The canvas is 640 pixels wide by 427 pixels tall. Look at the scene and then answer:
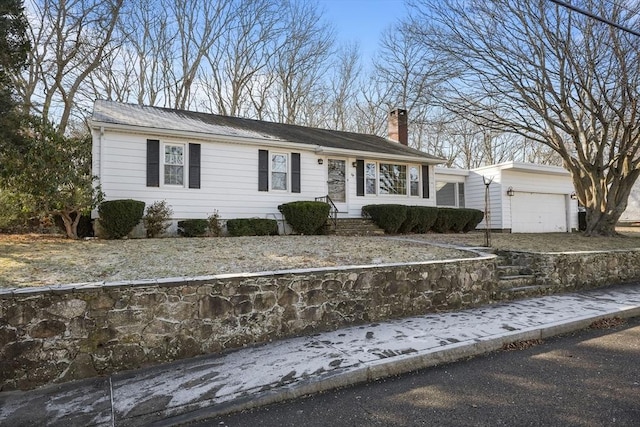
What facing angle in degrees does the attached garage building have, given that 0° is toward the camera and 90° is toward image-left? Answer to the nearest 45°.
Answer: approximately 315°

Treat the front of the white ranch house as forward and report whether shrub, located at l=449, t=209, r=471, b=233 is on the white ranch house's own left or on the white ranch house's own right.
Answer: on the white ranch house's own left

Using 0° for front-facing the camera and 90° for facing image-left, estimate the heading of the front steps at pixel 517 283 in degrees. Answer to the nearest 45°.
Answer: approximately 315°

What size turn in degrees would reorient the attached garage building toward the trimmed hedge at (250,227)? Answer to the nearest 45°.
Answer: approximately 90° to its right

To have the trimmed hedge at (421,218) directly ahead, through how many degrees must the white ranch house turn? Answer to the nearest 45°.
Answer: approximately 45° to its left

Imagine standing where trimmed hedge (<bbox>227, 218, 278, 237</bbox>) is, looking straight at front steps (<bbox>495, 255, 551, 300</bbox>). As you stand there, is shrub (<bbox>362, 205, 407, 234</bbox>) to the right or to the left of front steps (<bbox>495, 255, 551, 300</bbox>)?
left

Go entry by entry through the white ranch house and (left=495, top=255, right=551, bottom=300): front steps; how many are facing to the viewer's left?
0

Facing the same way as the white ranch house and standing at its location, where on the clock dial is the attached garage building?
The attached garage building is roughly at 10 o'clock from the white ranch house.

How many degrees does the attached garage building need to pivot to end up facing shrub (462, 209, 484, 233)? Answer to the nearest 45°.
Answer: approximately 90° to its right

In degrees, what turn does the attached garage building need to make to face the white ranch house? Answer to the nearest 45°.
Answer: approximately 90° to its right

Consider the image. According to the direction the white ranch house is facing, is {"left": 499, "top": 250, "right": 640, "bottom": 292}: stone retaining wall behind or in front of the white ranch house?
in front

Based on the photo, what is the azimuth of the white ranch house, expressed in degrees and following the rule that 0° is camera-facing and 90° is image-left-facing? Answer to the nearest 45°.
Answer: approximately 315°
